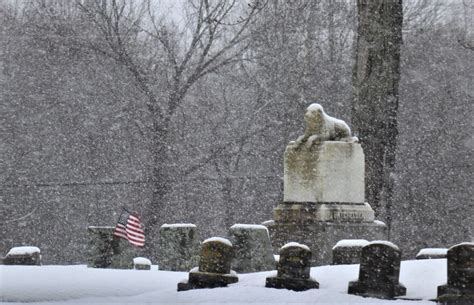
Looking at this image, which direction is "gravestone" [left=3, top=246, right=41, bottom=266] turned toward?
toward the camera

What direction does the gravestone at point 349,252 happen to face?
toward the camera

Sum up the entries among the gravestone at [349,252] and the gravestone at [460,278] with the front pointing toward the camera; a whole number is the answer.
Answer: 2

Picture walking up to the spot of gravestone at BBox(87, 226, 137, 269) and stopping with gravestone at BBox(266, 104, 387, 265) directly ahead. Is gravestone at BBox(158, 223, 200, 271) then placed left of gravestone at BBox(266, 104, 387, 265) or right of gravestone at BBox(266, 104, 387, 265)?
right

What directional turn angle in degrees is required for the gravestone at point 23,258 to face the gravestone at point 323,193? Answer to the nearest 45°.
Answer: approximately 90° to its left

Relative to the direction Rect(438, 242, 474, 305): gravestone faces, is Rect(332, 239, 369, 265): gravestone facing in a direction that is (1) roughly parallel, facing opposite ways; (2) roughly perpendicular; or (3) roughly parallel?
roughly parallel

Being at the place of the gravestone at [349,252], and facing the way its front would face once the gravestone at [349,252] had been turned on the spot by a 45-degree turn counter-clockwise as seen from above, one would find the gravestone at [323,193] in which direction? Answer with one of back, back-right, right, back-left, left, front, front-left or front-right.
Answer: back-left

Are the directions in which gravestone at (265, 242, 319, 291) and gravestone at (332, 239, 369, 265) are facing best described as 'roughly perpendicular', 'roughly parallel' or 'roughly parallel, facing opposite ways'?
roughly parallel

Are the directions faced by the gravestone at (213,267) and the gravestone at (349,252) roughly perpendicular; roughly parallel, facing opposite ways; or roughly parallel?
roughly parallel

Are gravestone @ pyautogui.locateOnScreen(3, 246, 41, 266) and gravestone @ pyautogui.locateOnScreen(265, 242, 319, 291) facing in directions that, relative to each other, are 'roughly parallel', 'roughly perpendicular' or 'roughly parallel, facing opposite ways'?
roughly parallel

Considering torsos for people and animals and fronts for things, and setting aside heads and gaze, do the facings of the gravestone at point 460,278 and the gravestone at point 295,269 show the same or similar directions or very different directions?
same or similar directions
